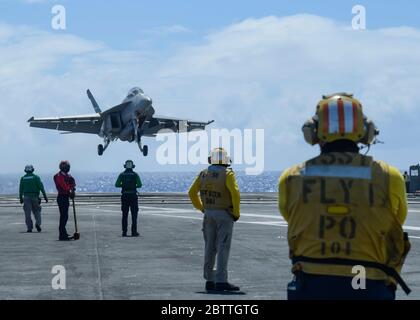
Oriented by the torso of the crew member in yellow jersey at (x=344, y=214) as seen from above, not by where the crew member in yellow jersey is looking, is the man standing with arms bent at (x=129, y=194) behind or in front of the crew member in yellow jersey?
in front

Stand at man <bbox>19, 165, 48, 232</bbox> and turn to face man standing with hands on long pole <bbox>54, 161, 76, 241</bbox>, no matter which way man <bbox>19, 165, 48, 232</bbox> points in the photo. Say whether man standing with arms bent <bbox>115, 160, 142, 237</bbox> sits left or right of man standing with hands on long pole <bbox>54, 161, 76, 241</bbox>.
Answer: left

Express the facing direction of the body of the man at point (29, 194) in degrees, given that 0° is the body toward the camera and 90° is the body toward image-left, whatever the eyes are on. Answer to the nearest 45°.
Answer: approximately 180°

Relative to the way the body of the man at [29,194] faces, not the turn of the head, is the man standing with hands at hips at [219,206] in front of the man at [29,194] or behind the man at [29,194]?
behind

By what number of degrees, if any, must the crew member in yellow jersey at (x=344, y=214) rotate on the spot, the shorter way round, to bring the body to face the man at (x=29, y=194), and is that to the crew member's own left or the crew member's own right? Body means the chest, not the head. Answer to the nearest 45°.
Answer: approximately 45° to the crew member's own left

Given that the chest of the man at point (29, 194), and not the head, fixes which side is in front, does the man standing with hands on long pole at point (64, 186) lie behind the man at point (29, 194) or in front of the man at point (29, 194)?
behind

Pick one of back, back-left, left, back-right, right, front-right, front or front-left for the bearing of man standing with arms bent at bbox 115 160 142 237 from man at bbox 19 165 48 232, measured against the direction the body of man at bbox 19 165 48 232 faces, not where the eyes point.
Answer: back-right

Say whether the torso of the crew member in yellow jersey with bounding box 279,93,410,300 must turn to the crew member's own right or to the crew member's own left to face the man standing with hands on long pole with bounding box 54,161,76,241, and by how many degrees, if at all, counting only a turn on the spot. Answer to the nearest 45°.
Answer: approximately 45° to the crew member's own left

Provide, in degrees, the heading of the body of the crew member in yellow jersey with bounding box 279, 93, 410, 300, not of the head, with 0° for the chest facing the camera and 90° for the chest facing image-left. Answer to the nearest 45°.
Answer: approximately 180°

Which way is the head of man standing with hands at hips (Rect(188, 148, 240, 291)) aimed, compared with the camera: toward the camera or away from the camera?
away from the camera
